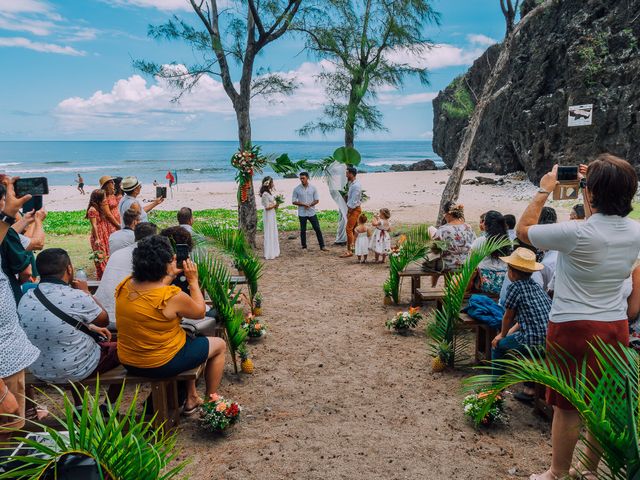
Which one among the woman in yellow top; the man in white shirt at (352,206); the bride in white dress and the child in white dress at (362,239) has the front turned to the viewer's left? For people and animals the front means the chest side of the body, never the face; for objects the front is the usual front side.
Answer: the man in white shirt

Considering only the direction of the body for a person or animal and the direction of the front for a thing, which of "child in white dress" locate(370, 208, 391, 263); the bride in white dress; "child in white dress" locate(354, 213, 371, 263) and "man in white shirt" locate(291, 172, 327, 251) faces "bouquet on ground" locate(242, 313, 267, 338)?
the man in white shirt

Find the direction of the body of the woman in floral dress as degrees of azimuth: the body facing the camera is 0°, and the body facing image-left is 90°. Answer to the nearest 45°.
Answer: approximately 270°

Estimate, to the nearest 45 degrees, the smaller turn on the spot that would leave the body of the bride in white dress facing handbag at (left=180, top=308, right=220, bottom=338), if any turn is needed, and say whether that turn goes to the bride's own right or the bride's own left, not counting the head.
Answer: approximately 90° to the bride's own right

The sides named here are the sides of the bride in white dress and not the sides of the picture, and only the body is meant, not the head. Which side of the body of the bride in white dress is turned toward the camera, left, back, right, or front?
right

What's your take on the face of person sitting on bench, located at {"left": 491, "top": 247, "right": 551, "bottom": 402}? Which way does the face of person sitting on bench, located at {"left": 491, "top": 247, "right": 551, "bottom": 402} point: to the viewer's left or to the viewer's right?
to the viewer's left

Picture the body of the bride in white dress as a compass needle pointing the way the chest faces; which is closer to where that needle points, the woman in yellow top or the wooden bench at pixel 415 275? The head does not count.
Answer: the wooden bench

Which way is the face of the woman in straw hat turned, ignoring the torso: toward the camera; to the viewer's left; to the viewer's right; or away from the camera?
to the viewer's right

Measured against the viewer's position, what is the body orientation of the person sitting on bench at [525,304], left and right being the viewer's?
facing away from the viewer and to the left of the viewer

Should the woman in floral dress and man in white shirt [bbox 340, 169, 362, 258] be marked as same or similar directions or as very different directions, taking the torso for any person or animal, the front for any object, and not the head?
very different directions
